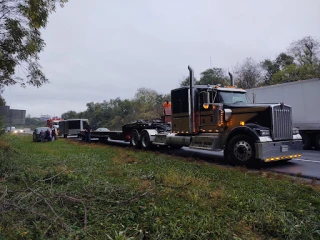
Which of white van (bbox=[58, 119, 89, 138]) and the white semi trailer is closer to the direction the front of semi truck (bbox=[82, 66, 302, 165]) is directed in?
the white semi trailer

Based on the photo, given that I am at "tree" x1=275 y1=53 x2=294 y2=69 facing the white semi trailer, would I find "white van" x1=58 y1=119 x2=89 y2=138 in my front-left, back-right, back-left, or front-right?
front-right

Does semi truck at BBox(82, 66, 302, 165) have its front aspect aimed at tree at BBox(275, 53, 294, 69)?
no

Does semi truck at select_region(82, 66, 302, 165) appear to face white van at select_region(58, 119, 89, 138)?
no

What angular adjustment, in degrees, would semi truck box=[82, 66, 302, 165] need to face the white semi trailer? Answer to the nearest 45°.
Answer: approximately 90° to its left
